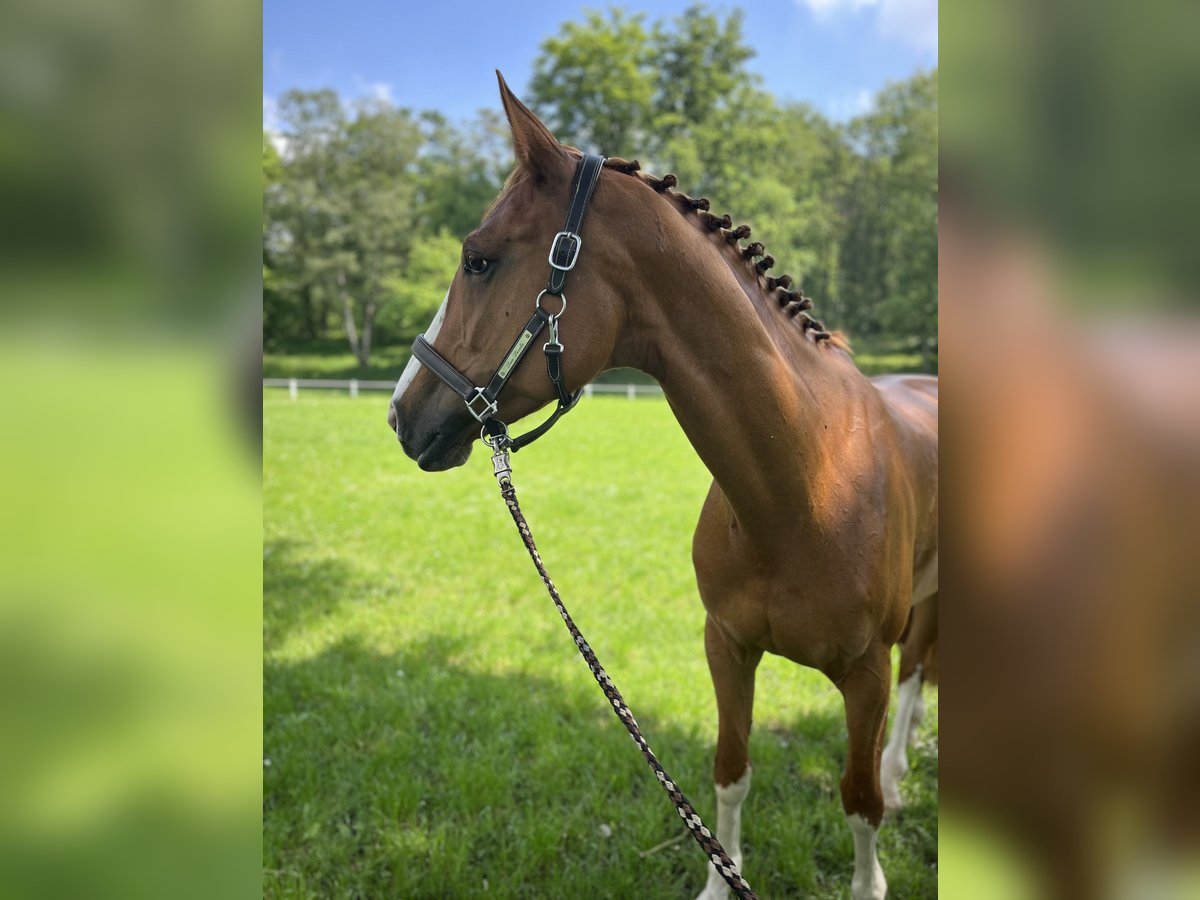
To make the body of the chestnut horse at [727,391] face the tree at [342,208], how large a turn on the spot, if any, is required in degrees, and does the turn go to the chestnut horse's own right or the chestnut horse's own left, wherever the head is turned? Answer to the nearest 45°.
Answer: approximately 90° to the chestnut horse's own right

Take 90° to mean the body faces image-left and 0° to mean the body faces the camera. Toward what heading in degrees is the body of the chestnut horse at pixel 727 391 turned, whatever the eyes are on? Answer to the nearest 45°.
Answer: approximately 45°

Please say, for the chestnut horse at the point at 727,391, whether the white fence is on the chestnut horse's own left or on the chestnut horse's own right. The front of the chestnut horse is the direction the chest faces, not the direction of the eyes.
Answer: on the chestnut horse's own right

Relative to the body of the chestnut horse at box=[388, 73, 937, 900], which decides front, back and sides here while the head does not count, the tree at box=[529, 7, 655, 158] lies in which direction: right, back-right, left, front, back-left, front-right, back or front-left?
back-right
